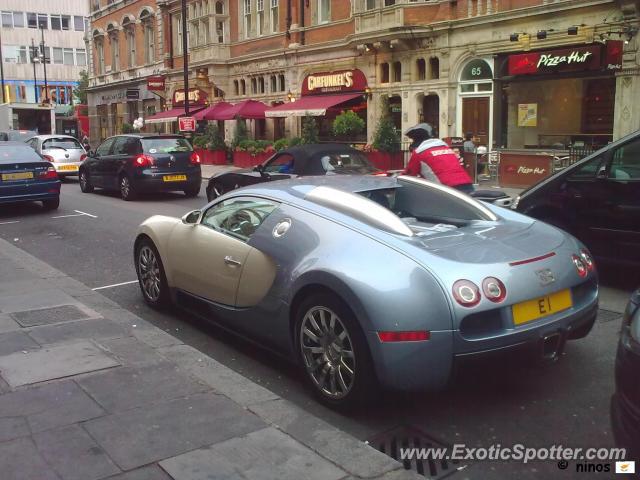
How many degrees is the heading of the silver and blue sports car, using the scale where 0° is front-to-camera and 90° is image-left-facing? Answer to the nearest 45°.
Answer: approximately 135°

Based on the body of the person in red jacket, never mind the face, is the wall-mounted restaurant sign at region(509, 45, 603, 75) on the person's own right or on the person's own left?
on the person's own right

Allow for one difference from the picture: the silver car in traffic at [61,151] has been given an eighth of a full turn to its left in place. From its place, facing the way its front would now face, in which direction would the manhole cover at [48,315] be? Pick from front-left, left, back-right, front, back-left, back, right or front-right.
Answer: left

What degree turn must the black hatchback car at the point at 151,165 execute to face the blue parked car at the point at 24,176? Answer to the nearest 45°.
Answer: approximately 90° to its left

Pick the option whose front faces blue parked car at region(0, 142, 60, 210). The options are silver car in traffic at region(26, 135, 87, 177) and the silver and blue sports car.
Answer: the silver and blue sports car

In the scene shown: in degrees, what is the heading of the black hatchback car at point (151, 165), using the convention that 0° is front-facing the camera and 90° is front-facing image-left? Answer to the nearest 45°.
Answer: approximately 135°

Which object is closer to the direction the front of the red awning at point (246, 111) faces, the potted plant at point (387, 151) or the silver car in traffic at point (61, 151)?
the silver car in traffic
